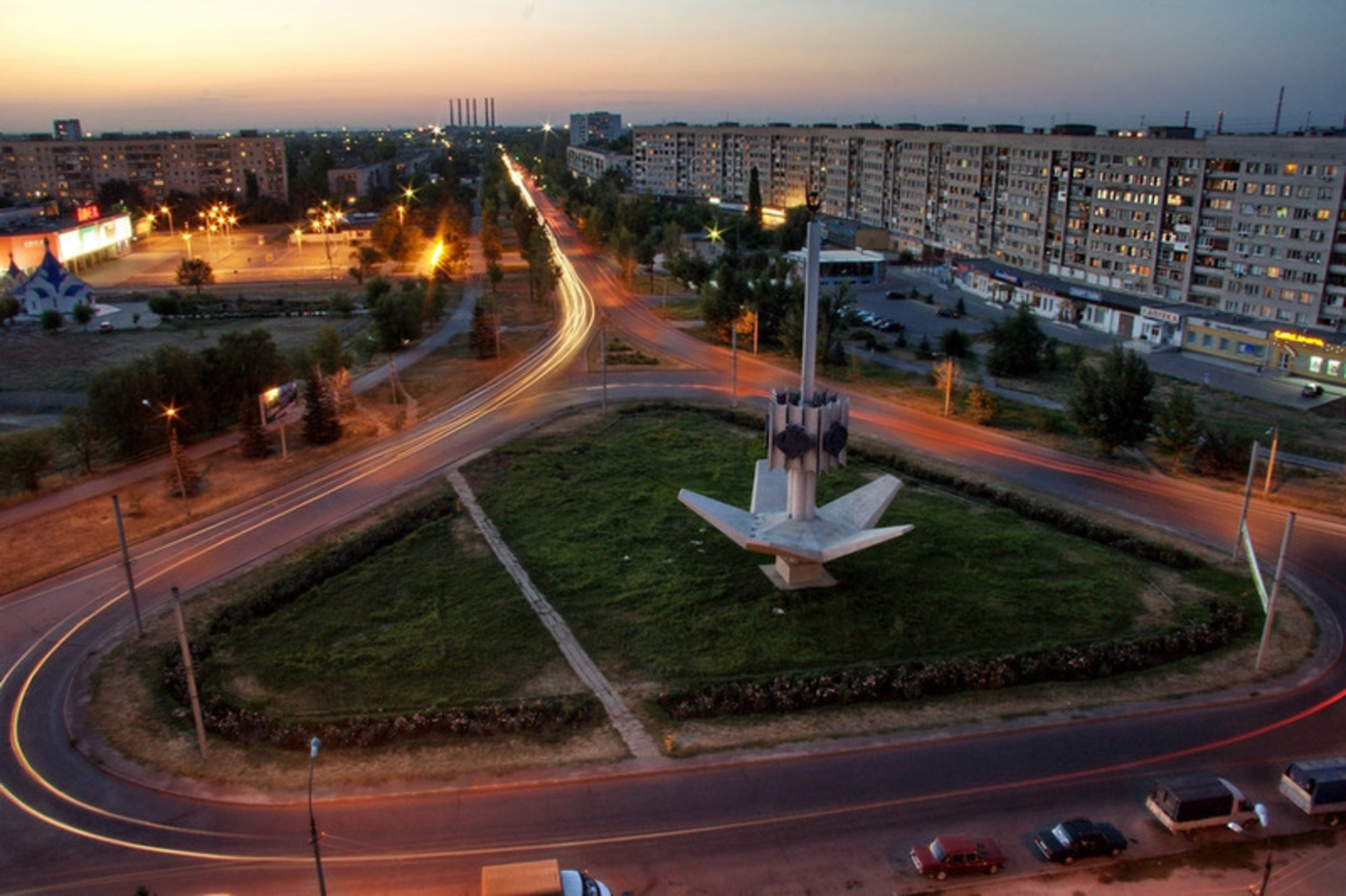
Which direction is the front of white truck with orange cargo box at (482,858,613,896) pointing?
to the viewer's right

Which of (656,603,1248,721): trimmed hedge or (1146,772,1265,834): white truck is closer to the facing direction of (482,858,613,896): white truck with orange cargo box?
the white truck

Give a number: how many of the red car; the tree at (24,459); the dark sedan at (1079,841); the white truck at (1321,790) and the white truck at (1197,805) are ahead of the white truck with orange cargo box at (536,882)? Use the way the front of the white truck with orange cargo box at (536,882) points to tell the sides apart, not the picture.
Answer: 4

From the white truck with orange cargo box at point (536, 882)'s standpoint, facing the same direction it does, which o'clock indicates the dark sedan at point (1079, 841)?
The dark sedan is roughly at 12 o'clock from the white truck with orange cargo box.

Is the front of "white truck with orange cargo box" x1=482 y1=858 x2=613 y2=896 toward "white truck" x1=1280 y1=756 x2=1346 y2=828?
yes

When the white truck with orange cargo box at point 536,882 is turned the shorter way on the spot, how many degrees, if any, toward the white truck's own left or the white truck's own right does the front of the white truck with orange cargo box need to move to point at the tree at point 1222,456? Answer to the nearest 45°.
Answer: approximately 45° to the white truck's own left

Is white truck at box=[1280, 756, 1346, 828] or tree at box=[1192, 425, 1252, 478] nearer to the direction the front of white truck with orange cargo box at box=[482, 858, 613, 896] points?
the white truck

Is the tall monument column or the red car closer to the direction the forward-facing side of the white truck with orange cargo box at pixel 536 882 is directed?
the red car

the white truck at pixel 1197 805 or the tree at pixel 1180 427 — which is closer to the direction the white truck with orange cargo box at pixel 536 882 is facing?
the white truck

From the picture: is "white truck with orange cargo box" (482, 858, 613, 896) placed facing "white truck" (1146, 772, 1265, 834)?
yes

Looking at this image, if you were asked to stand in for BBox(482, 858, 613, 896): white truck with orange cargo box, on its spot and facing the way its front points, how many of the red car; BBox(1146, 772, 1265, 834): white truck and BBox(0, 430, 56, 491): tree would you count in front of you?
2

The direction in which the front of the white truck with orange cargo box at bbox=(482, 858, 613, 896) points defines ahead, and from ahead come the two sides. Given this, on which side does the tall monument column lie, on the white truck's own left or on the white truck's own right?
on the white truck's own left

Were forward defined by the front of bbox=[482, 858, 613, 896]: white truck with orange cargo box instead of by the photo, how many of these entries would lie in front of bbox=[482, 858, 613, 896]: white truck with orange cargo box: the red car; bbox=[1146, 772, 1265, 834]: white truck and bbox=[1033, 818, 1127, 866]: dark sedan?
3

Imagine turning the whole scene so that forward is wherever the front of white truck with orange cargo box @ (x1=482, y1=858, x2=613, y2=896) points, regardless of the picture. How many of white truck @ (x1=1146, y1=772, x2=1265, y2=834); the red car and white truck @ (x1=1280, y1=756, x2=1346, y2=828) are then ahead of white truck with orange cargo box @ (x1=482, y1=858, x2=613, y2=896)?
3

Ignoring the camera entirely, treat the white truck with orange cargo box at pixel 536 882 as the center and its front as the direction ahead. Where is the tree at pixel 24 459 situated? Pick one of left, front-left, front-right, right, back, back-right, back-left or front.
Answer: back-left

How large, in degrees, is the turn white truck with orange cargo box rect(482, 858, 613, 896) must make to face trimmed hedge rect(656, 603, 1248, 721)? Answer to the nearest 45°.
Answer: approximately 45° to its left
